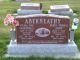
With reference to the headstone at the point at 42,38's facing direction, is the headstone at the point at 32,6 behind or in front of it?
behind

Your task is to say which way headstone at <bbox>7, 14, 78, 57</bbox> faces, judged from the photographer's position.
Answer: facing the viewer

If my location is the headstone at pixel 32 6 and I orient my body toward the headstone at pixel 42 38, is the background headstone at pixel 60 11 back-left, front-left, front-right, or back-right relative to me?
front-left

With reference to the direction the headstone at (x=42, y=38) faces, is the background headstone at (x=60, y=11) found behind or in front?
behind
